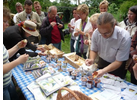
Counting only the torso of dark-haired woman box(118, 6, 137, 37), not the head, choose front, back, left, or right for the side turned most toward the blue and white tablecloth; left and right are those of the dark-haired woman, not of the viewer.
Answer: front

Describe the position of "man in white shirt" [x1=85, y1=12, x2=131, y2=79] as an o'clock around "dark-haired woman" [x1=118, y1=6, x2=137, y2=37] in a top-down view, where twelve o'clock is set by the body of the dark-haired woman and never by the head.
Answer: The man in white shirt is roughly at 11 o'clock from the dark-haired woman.

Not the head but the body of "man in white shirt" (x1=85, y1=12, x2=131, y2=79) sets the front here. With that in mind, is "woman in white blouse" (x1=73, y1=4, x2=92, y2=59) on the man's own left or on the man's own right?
on the man's own right

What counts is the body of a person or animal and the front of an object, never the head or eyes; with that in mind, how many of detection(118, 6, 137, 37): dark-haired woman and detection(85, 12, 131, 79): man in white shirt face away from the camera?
0

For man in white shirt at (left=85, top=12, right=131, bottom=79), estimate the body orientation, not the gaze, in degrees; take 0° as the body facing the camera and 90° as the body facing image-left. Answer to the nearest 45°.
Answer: approximately 45°

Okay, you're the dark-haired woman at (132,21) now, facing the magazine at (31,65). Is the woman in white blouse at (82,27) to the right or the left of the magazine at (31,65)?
right

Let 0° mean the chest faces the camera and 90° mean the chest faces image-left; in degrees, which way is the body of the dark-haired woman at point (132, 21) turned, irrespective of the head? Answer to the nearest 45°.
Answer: approximately 45°

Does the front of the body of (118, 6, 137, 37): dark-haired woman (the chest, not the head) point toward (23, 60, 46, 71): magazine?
yes

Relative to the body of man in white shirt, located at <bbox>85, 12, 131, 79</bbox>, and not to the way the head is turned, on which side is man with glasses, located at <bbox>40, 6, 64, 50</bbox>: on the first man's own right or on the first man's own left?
on the first man's own right
